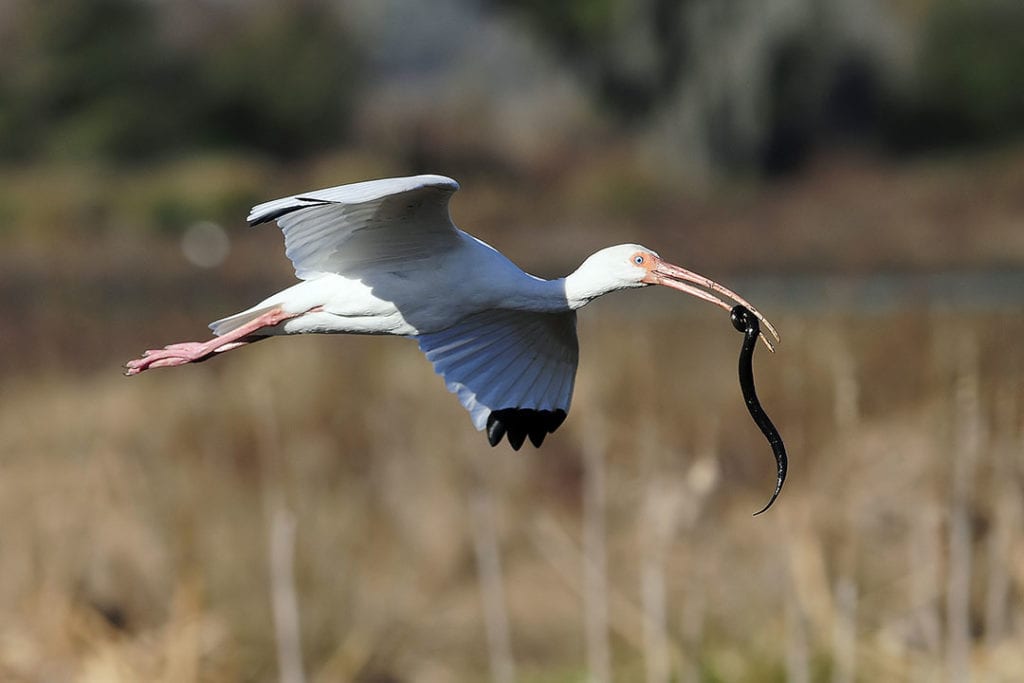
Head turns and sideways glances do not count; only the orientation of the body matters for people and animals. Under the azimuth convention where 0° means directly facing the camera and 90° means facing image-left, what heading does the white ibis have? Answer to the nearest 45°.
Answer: approximately 270°

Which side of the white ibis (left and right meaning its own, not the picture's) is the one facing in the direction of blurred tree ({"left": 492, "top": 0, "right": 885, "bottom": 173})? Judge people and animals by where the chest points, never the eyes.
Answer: left

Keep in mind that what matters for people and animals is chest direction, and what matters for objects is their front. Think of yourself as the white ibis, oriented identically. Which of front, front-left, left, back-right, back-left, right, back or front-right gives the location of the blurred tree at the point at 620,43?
left
